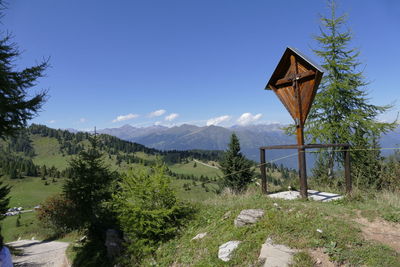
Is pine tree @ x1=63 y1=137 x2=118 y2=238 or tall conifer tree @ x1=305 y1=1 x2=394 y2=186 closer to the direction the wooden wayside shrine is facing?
the pine tree

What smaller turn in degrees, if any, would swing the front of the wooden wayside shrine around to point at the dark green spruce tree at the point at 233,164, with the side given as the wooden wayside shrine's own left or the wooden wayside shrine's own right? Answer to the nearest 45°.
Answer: approximately 135° to the wooden wayside shrine's own right

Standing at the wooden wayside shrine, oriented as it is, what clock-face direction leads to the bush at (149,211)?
The bush is roughly at 1 o'clock from the wooden wayside shrine.

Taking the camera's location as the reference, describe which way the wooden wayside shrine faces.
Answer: facing the viewer and to the left of the viewer

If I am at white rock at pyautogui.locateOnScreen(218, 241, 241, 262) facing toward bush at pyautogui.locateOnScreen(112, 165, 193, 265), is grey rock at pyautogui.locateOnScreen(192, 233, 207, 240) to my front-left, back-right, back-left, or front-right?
front-right
